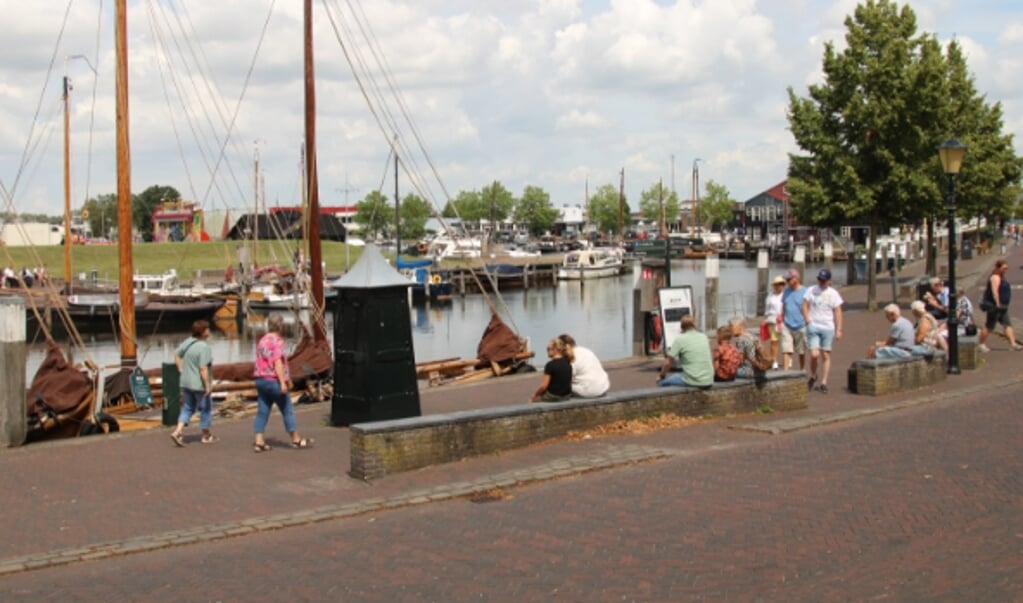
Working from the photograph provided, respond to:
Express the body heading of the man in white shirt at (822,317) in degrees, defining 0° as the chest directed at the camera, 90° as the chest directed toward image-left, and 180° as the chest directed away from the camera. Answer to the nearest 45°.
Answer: approximately 0°

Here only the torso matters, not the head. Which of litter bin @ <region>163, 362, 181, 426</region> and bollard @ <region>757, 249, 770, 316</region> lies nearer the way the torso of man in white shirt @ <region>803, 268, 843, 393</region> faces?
the litter bin

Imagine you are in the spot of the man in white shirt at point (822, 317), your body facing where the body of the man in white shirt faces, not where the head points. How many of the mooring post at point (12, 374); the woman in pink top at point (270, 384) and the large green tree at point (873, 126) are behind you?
1

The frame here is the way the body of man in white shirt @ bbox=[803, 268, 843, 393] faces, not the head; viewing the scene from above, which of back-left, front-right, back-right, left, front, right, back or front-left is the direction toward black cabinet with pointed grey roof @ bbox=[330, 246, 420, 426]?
front-right

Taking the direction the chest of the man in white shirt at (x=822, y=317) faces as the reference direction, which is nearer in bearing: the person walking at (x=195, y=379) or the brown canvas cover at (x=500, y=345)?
the person walking

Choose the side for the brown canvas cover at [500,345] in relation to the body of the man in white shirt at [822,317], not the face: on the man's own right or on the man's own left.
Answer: on the man's own right

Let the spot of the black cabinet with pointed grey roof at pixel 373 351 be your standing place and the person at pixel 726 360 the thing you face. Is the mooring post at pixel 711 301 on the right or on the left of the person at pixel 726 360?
left

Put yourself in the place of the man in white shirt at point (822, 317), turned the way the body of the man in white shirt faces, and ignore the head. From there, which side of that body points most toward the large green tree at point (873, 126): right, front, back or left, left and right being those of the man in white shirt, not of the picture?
back

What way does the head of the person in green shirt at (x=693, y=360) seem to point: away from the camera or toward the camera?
away from the camera

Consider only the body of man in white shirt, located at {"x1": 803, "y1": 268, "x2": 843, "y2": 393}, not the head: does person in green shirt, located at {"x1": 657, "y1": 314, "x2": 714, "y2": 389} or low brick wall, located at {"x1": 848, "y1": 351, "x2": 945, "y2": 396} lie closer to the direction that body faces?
the person in green shirt

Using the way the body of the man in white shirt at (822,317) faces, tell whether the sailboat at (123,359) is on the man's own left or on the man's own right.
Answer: on the man's own right

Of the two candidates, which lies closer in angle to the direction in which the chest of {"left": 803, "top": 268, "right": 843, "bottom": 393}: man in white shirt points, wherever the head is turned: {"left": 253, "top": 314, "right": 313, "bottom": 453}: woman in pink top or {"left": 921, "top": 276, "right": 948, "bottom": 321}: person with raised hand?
the woman in pink top

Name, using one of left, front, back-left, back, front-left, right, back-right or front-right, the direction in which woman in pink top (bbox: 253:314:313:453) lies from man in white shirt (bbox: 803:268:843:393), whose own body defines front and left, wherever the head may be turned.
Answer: front-right

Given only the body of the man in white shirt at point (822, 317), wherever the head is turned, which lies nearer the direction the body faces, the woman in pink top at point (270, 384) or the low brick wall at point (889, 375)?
the woman in pink top

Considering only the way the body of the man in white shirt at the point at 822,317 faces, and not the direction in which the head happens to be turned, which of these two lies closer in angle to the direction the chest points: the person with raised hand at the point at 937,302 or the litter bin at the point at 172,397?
the litter bin

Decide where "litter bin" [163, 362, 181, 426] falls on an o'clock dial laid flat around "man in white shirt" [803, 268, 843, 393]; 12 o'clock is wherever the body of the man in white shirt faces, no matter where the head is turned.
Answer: The litter bin is roughly at 2 o'clock from the man in white shirt.
